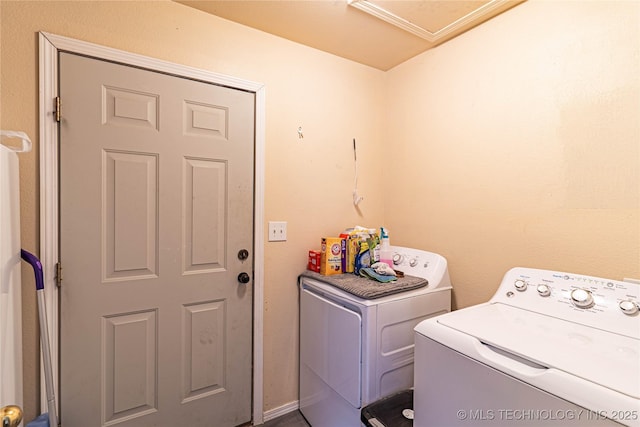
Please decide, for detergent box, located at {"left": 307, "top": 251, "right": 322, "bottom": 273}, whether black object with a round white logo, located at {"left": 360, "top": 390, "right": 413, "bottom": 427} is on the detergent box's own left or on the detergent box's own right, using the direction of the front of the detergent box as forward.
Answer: on the detergent box's own left

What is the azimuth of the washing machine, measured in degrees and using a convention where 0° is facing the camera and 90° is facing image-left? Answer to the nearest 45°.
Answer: approximately 45°

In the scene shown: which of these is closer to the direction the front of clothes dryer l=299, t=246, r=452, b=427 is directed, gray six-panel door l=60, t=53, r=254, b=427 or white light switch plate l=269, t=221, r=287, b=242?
the gray six-panel door

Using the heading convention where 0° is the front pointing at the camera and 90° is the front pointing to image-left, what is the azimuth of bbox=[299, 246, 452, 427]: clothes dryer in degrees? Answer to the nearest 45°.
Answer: approximately 45°
